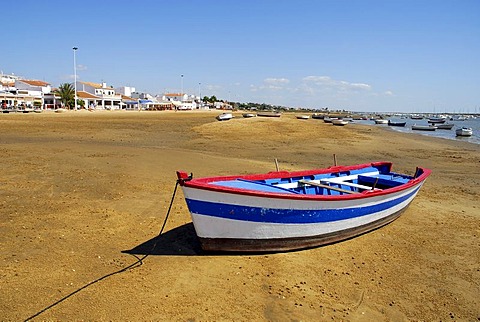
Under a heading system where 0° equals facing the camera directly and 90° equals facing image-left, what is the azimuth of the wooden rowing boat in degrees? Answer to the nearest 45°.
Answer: approximately 45°
